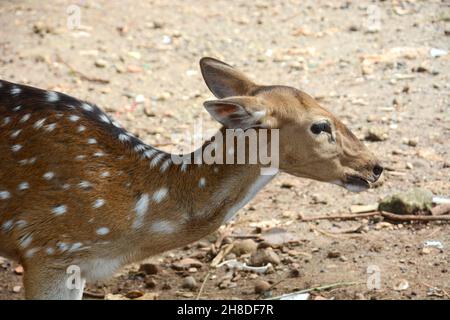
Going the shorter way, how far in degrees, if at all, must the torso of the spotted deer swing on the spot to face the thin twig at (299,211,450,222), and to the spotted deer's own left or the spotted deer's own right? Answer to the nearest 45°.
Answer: approximately 45° to the spotted deer's own left

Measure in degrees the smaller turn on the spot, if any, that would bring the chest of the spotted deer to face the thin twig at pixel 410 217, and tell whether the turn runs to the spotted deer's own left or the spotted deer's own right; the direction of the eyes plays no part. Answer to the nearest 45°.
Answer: approximately 45° to the spotted deer's own left

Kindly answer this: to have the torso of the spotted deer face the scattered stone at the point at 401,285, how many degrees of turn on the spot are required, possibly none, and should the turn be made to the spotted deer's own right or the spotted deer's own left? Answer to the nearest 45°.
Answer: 0° — it already faces it

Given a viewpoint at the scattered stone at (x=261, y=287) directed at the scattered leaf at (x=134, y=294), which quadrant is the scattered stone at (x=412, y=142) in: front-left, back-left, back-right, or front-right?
back-right

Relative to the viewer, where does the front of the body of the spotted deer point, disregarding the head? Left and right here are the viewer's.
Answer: facing to the right of the viewer

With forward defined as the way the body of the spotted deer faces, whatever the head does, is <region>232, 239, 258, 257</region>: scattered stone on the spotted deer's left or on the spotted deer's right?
on the spotted deer's left

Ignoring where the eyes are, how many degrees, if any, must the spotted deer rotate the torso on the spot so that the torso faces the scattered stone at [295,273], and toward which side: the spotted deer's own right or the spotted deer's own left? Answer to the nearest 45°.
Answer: approximately 45° to the spotted deer's own left

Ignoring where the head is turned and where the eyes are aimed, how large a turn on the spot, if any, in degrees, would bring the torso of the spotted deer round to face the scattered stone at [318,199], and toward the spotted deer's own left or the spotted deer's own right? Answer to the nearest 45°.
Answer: approximately 45° to the spotted deer's own left
